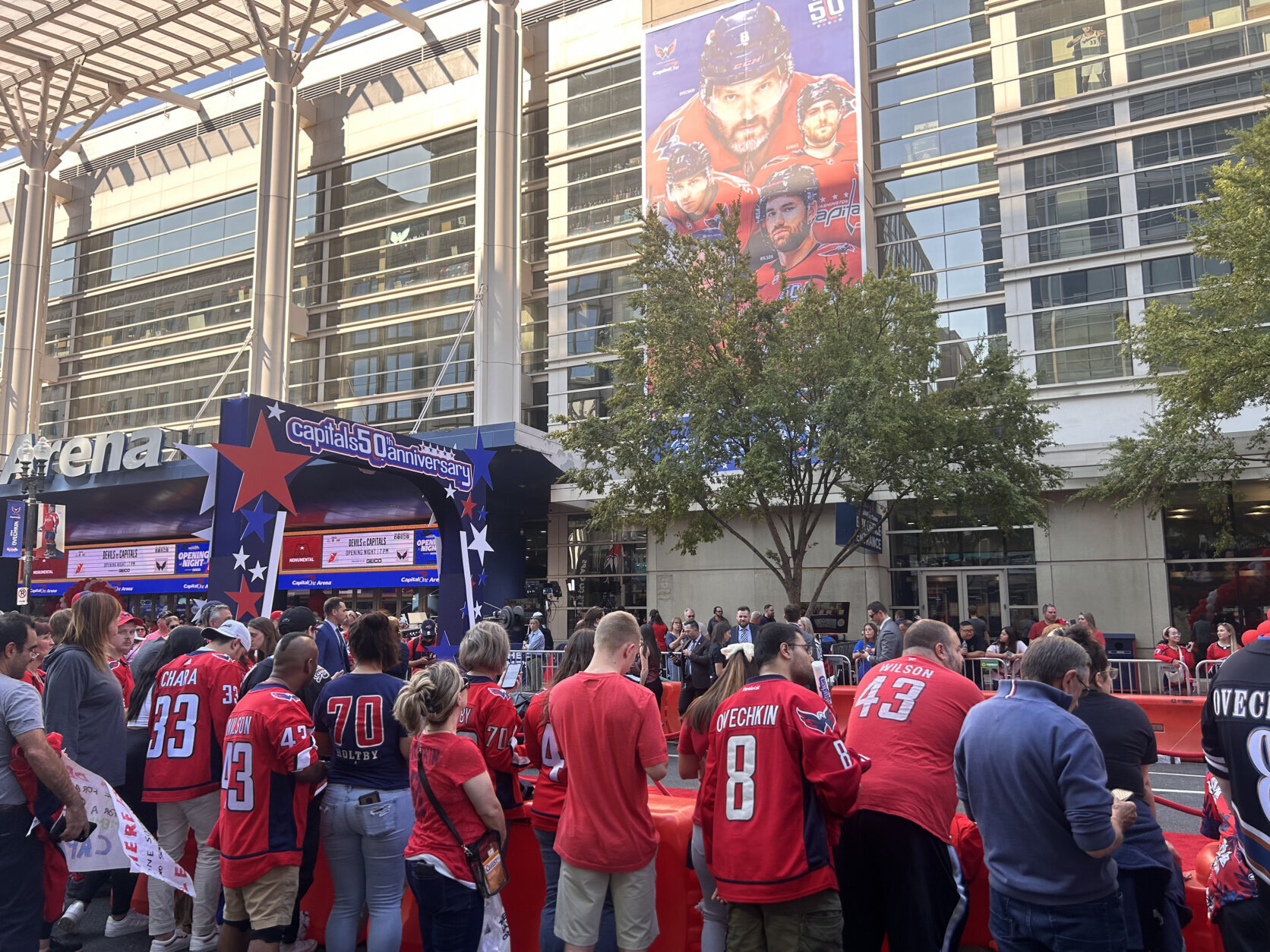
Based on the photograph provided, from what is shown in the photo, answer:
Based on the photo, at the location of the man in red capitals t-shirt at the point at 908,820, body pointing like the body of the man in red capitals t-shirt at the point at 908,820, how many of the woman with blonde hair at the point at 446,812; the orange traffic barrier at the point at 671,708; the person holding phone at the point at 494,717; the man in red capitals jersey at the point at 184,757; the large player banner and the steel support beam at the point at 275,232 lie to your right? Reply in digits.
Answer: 0

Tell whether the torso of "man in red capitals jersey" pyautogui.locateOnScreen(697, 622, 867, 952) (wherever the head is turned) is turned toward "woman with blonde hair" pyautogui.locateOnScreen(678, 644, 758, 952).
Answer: no

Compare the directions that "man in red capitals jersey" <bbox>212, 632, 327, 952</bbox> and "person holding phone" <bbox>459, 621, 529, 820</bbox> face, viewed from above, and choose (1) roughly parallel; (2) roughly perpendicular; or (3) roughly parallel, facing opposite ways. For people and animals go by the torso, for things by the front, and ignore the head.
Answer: roughly parallel

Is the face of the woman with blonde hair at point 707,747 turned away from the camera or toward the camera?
away from the camera

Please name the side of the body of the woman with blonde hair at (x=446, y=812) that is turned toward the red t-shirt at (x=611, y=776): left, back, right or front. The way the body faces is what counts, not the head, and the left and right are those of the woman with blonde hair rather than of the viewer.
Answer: right

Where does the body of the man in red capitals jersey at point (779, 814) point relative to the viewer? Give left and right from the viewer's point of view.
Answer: facing away from the viewer and to the right of the viewer

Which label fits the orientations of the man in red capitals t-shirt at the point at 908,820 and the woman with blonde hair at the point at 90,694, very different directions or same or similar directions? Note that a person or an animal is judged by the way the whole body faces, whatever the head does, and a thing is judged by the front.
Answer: same or similar directions

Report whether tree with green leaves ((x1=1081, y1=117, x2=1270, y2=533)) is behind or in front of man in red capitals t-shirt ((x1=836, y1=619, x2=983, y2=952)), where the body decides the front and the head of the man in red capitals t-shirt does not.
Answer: in front

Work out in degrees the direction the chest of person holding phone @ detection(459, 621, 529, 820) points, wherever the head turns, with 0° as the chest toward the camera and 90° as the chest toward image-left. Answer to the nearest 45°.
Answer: approximately 225°

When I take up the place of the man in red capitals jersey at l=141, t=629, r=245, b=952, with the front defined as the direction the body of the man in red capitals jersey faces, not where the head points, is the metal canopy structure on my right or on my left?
on my left

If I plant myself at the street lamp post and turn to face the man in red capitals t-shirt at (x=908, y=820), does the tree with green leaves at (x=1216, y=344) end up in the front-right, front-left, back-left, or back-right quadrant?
front-left

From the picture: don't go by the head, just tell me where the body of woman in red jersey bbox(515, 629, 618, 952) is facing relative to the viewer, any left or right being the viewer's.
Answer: facing away from the viewer and to the right of the viewer

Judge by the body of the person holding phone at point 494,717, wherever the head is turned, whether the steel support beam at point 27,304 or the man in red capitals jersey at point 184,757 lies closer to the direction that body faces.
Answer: the steel support beam

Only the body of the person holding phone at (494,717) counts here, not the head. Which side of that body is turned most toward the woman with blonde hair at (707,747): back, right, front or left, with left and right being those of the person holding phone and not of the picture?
right

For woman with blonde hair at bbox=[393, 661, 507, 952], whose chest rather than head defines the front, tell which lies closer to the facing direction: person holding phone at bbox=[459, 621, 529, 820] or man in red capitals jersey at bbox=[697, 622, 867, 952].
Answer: the person holding phone

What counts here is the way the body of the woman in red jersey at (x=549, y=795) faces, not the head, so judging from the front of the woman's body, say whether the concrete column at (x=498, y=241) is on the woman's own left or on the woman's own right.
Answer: on the woman's own left

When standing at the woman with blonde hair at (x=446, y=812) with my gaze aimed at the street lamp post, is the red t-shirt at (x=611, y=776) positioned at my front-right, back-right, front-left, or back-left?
back-right

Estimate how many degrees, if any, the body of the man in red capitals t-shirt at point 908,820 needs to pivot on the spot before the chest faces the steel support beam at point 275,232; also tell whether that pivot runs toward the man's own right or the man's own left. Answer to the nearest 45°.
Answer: approximately 90° to the man's own left

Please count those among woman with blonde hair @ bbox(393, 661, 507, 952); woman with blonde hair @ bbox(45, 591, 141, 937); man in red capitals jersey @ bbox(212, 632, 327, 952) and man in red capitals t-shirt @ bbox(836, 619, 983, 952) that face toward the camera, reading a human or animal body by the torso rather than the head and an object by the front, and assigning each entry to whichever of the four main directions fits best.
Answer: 0

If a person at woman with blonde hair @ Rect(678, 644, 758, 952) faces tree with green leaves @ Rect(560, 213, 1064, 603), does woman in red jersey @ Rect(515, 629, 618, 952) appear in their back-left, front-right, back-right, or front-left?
front-left

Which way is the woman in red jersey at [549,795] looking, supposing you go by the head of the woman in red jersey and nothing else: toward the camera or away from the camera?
away from the camera
